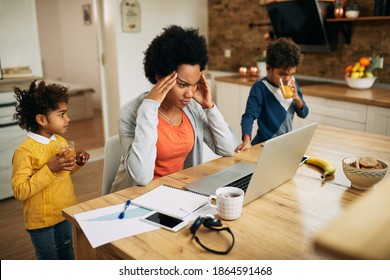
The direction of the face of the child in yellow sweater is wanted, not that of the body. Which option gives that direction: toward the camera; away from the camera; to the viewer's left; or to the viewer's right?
to the viewer's right

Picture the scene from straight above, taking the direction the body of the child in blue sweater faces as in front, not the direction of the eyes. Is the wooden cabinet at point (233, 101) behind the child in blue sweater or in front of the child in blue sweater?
behind

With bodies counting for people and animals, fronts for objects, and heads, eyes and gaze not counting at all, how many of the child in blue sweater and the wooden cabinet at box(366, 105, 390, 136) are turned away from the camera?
0

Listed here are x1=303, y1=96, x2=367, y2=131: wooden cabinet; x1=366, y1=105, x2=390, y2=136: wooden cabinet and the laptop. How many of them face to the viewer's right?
0

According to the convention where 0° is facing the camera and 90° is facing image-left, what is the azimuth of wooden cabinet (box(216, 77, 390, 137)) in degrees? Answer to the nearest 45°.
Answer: approximately 45°

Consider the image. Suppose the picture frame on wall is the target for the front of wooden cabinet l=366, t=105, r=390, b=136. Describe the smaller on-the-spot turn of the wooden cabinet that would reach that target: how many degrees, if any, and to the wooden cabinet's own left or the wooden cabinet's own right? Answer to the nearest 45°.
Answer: approximately 90° to the wooden cabinet's own right

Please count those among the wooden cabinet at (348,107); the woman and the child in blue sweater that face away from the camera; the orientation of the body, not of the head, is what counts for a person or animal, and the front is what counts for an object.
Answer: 0

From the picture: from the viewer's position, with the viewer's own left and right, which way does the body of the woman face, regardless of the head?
facing the viewer and to the right of the viewer

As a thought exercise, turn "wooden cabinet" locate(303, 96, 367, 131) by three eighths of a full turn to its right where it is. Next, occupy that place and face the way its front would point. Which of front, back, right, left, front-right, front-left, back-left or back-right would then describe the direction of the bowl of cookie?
back

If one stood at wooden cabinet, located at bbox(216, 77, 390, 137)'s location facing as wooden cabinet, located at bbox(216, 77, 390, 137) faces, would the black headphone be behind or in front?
in front

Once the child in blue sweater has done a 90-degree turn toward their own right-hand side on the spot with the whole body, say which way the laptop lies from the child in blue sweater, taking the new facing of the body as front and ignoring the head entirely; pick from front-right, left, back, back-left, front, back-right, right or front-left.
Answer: front-left

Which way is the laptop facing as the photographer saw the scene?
facing away from the viewer and to the left of the viewer

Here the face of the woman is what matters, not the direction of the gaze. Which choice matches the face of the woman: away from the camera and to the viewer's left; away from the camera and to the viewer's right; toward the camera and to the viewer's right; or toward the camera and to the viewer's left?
toward the camera and to the viewer's right
